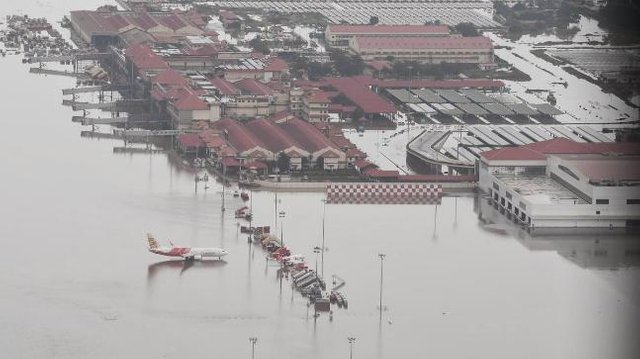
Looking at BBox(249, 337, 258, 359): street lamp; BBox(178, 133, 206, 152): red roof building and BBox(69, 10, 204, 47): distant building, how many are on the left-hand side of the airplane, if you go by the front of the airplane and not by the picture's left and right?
2

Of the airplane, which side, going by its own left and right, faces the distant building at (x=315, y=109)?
left

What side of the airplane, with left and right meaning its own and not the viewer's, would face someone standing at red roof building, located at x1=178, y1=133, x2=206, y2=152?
left

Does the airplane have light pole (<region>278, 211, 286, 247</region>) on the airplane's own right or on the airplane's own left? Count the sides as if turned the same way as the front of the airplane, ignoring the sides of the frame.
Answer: on the airplane's own left

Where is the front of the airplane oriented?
to the viewer's right

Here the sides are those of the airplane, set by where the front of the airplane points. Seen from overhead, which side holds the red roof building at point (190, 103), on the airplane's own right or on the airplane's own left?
on the airplane's own left

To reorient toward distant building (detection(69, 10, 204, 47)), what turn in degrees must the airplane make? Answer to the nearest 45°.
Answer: approximately 90° to its left

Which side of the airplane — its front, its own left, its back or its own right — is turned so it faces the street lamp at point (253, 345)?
right

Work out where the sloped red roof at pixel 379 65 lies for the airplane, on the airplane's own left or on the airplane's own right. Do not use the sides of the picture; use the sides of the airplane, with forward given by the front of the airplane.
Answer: on the airplane's own left

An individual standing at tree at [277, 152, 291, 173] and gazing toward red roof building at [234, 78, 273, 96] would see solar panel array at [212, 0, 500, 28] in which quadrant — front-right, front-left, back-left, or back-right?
front-right

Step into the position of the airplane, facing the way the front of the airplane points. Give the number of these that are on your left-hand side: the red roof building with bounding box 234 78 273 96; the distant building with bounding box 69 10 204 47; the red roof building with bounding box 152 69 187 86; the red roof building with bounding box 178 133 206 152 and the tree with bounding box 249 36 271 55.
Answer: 5
